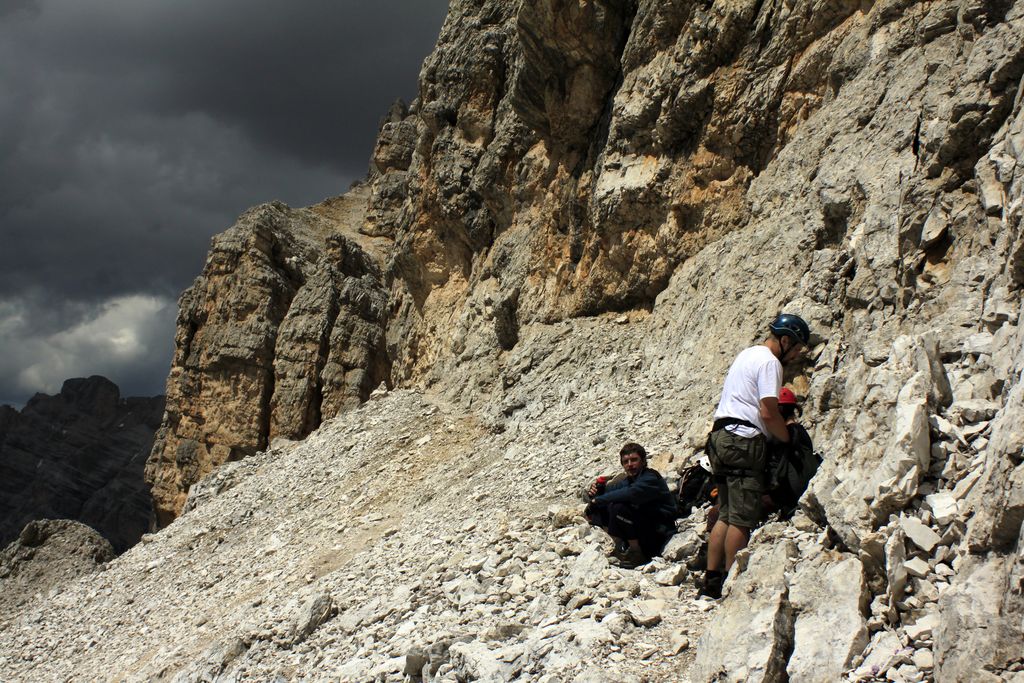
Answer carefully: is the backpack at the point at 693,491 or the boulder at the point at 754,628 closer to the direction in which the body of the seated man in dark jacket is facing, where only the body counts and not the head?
the boulder

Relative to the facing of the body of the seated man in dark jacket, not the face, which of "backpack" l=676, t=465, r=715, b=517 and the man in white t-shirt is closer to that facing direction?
the man in white t-shirt

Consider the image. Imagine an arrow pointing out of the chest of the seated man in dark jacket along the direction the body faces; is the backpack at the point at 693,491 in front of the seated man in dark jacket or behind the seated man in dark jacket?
behind

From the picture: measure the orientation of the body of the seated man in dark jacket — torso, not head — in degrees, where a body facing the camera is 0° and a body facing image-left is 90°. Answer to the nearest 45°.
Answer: approximately 45°

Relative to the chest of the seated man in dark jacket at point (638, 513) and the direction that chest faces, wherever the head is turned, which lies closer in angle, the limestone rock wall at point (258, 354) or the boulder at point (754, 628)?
the boulder

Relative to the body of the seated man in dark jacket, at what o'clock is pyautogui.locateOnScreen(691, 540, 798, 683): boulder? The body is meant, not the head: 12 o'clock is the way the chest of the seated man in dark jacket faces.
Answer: The boulder is roughly at 10 o'clock from the seated man in dark jacket.

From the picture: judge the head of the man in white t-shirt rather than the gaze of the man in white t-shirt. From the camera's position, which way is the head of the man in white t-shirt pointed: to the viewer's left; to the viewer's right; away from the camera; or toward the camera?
to the viewer's right

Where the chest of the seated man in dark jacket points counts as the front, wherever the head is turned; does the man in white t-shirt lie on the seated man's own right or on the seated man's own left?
on the seated man's own left
